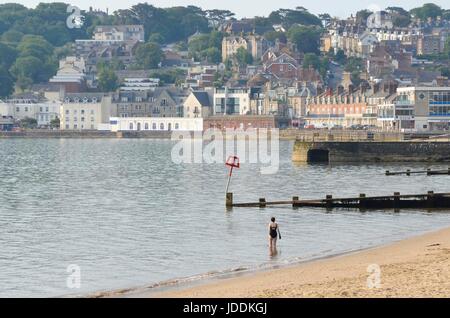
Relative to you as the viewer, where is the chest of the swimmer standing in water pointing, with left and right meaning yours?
facing away from the viewer
